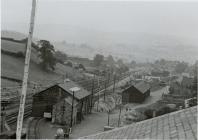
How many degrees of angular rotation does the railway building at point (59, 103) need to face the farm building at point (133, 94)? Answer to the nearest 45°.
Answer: approximately 180°

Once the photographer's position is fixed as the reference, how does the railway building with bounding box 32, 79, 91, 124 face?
facing the viewer and to the left of the viewer
